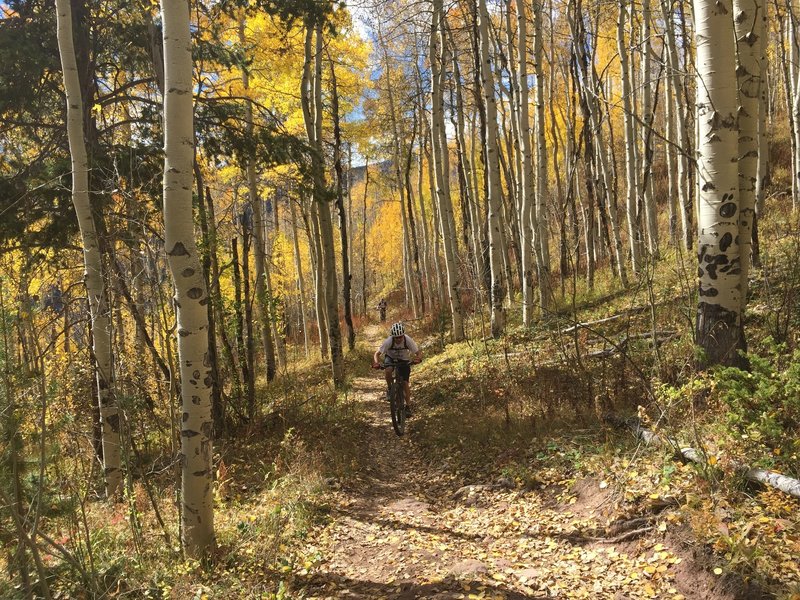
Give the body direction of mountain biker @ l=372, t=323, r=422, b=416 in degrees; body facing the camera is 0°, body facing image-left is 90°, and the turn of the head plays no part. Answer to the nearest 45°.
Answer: approximately 0°

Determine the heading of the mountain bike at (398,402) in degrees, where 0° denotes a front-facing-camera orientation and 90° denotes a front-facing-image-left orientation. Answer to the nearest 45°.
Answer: approximately 0°
